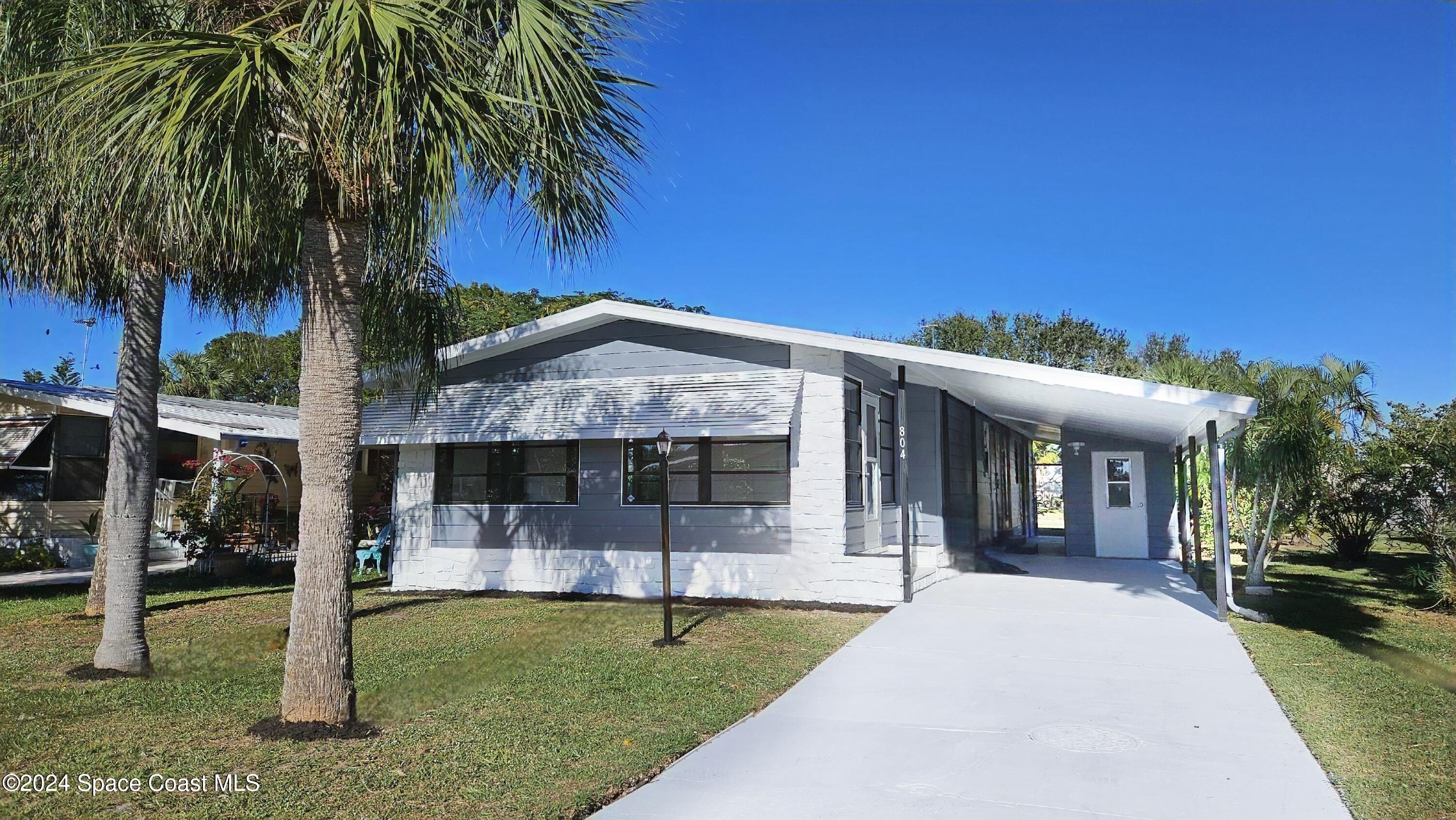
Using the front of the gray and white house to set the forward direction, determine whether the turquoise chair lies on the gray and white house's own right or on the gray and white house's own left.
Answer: on the gray and white house's own right

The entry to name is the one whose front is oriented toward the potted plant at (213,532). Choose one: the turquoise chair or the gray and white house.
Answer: the turquoise chair

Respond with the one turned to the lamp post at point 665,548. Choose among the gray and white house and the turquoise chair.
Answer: the gray and white house

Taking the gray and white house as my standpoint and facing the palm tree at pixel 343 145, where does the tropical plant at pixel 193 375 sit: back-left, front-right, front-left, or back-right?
back-right

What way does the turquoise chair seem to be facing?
to the viewer's left

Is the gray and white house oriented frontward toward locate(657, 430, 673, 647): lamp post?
yes

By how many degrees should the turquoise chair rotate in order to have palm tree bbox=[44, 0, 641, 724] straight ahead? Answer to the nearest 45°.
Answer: approximately 90° to its left

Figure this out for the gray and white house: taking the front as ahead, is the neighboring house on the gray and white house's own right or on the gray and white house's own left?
on the gray and white house's own right

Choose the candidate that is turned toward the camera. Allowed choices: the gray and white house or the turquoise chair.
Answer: the gray and white house

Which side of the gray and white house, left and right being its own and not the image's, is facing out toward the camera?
front

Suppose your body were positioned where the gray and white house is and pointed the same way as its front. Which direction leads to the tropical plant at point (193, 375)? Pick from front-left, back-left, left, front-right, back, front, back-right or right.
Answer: back-right

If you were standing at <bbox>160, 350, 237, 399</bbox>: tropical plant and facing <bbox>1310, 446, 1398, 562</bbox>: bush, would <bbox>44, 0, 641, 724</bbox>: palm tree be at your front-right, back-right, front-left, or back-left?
front-right
